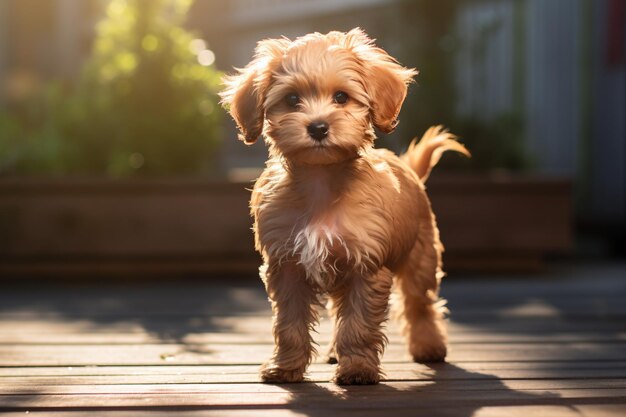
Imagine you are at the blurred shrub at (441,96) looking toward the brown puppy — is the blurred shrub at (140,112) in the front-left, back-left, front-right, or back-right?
front-right

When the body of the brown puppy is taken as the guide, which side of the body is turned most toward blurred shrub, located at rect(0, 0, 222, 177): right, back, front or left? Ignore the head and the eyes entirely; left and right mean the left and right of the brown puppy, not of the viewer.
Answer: right

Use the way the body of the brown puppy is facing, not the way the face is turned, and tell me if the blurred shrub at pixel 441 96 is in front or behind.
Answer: behind

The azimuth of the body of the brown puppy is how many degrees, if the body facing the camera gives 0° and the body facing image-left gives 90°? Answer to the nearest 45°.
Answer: approximately 45°
